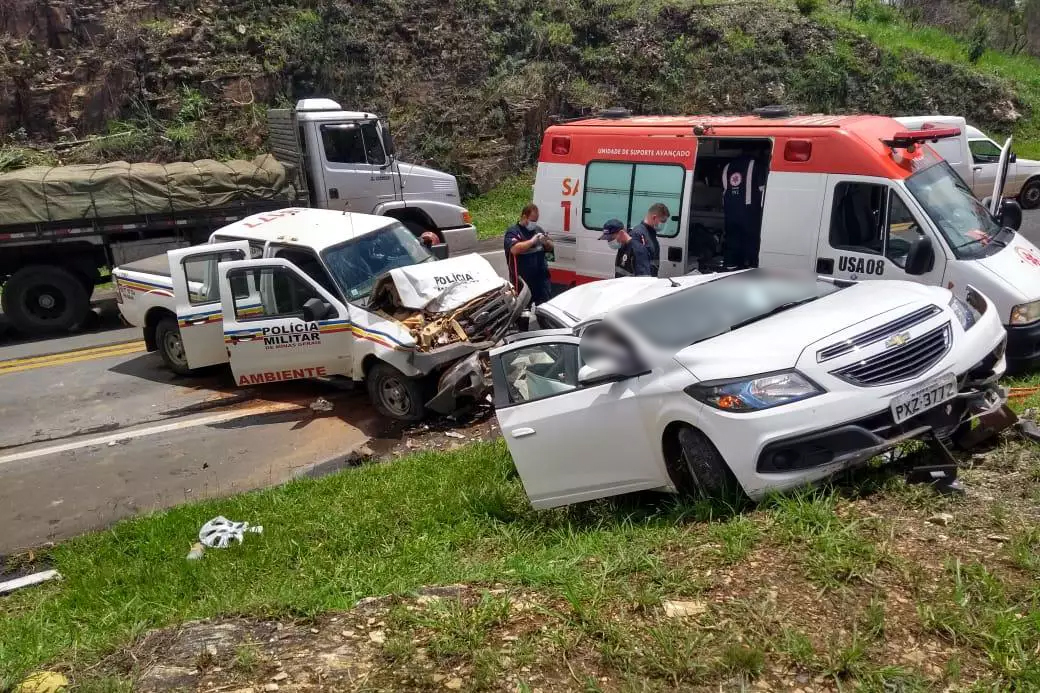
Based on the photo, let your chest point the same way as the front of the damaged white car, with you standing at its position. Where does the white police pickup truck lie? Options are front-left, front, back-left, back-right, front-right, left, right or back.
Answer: back

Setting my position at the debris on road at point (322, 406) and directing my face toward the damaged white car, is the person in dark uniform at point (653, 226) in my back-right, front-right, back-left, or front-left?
front-left

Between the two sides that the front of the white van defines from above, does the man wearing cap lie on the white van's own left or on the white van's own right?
on the white van's own right

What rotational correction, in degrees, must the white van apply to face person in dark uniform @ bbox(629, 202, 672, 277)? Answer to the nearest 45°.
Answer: approximately 90° to its right

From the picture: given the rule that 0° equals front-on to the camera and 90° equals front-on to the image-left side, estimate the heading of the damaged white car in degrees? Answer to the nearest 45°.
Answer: approximately 315°

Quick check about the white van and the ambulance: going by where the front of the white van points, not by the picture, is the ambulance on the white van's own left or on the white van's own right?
on the white van's own right

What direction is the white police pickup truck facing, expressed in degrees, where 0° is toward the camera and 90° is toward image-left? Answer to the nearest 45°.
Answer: approximately 315°

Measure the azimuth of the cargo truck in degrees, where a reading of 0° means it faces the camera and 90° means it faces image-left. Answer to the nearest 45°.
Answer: approximately 270°

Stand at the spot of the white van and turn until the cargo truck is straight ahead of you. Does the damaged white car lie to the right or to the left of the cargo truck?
left

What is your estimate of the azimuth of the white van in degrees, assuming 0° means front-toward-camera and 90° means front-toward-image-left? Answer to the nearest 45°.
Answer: approximately 270°

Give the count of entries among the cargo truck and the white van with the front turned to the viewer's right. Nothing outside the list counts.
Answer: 2

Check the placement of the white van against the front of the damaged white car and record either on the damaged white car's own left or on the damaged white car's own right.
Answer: on the damaged white car's own left

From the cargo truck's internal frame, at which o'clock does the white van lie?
The white van is roughly at 12 o'clock from the cargo truck.

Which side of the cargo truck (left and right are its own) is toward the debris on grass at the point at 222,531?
right

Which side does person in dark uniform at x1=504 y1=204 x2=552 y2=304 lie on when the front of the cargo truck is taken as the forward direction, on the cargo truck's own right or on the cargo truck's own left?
on the cargo truck's own right

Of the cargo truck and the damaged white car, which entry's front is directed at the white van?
the cargo truck

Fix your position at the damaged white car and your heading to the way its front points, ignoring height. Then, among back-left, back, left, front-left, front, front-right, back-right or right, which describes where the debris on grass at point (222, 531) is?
back-right

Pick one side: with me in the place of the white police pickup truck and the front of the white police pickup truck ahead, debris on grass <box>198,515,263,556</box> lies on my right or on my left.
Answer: on my right
